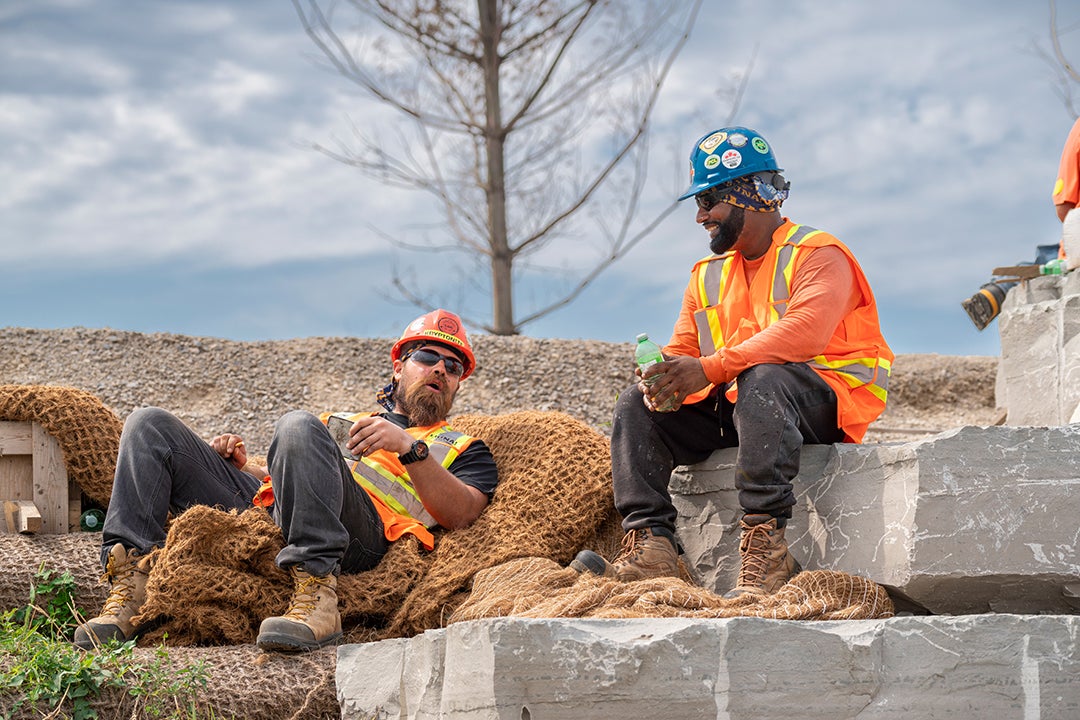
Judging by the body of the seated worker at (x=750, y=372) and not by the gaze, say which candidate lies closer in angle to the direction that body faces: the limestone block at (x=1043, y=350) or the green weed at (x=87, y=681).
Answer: the green weed

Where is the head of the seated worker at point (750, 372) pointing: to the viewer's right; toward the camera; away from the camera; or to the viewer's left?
to the viewer's left

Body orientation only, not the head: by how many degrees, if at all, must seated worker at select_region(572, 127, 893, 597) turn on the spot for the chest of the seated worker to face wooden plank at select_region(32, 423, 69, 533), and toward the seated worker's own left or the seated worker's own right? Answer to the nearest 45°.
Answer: approximately 45° to the seated worker's own right

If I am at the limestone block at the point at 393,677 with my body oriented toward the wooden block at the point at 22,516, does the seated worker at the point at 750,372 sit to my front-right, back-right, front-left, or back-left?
back-right

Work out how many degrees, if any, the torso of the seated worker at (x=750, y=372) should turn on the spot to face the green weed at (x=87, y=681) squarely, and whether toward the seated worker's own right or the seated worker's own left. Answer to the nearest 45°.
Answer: approximately 45° to the seated worker's own right

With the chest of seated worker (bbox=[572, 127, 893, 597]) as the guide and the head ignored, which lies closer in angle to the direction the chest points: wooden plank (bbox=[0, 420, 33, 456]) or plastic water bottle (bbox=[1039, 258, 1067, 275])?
the wooden plank

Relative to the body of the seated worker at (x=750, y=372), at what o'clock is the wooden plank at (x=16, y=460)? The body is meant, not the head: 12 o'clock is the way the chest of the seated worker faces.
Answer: The wooden plank is roughly at 2 o'clock from the seated worker.

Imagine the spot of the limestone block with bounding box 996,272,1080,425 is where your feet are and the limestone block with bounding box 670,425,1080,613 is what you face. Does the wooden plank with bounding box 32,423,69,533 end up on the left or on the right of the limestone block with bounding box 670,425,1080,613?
right

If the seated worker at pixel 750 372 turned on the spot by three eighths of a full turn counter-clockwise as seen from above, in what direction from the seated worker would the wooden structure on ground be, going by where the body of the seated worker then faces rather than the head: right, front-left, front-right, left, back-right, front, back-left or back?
back

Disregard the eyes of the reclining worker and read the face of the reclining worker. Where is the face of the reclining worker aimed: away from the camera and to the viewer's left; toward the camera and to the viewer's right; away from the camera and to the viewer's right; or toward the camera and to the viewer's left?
toward the camera and to the viewer's right

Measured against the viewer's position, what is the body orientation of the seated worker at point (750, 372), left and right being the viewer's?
facing the viewer and to the left of the viewer

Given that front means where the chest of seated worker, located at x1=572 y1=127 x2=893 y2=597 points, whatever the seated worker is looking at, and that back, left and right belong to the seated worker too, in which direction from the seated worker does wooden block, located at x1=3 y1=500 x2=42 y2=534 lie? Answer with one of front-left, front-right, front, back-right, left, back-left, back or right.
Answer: front-right
